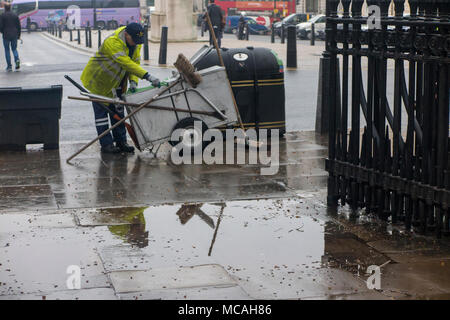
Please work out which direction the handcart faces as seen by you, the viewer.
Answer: facing to the right of the viewer

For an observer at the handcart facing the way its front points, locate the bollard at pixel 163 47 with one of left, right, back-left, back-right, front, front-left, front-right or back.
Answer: left

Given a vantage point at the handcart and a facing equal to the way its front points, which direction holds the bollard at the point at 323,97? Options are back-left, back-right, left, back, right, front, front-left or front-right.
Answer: front-left

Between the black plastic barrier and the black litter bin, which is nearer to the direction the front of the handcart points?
the black litter bin

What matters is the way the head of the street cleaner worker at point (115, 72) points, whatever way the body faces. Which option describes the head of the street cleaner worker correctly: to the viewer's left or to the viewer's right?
to the viewer's right
